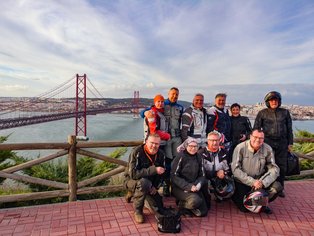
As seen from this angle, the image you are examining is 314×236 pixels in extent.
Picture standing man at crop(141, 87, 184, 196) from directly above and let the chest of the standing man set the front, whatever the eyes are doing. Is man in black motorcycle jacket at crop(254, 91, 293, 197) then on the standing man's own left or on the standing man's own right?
on the standing man's own left

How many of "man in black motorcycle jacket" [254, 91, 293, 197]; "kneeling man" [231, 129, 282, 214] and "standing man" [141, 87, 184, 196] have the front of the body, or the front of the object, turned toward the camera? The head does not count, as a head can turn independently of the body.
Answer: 3

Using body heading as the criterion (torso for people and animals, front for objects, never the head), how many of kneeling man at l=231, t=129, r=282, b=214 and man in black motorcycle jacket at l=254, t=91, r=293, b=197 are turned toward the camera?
2

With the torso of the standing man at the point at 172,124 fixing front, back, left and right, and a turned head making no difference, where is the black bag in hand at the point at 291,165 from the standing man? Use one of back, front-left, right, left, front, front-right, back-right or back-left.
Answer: left

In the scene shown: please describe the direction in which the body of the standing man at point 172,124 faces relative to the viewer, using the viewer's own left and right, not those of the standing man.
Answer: facing the viewer

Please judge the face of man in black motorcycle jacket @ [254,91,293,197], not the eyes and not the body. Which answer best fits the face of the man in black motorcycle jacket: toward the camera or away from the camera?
toward the camera

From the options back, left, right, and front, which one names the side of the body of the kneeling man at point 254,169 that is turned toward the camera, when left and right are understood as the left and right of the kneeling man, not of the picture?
front

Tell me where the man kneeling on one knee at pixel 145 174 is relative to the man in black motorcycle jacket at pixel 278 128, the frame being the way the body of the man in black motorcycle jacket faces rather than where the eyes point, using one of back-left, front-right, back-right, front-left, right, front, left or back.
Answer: front-right
